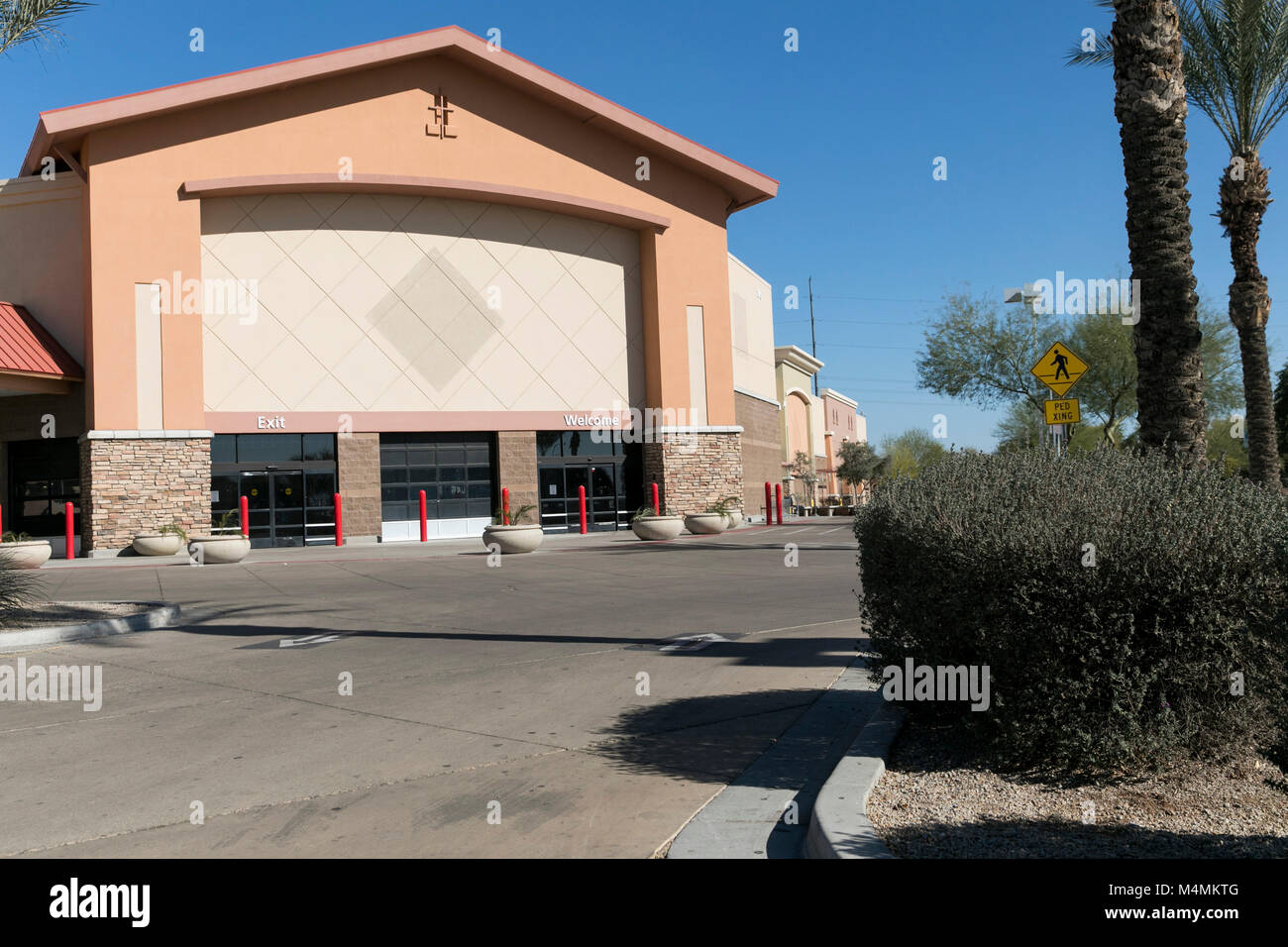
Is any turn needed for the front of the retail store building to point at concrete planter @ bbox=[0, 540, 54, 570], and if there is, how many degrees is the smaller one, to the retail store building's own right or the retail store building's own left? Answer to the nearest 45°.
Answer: approximately 90° to the retail store building's own right

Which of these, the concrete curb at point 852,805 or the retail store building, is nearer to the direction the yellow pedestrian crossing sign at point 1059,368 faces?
the concrete curb

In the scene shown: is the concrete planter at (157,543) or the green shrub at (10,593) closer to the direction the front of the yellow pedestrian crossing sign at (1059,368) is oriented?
the green shrub

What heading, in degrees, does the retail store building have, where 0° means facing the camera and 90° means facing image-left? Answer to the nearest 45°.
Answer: approximately 315°

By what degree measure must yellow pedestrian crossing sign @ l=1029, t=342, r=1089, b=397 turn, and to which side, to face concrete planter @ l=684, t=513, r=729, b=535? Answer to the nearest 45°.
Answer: approximately 135° to its right
